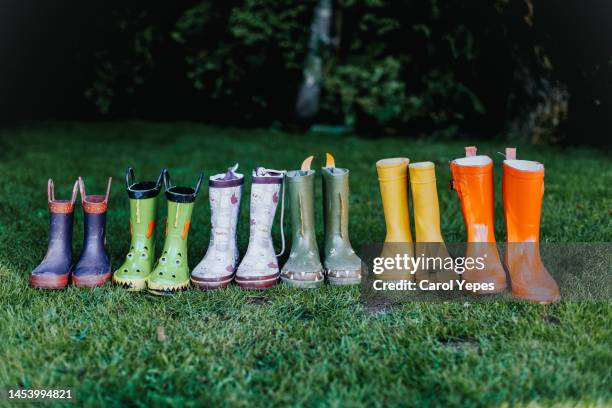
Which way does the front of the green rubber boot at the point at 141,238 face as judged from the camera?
facing the viewer and to the left of the viewer

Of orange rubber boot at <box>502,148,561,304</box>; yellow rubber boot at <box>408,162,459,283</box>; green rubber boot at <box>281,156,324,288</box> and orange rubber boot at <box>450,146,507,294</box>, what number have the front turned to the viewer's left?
0

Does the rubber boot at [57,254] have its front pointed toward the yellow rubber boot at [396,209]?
no

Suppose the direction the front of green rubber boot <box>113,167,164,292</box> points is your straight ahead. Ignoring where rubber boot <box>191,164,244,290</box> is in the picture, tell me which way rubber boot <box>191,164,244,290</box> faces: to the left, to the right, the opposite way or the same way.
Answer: the same way

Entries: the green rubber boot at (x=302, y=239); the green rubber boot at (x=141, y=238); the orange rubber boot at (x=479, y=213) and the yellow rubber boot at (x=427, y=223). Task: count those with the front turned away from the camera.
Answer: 0

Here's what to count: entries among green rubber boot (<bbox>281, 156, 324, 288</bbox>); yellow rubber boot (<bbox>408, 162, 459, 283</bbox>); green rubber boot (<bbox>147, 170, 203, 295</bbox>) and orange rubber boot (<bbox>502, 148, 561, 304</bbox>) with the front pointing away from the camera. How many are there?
0

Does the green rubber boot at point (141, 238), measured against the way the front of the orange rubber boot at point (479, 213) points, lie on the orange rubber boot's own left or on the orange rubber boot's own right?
on the orange rubber boot's own right

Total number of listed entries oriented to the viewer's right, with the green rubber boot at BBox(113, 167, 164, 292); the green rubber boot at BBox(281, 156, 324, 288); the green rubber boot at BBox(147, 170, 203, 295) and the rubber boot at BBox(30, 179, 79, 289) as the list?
0

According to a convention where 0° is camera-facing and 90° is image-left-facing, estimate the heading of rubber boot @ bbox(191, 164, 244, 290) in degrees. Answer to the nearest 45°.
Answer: approximately 45°

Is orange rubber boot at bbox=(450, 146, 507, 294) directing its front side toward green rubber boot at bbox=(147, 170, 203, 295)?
no

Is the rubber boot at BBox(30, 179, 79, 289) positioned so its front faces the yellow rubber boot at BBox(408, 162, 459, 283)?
no

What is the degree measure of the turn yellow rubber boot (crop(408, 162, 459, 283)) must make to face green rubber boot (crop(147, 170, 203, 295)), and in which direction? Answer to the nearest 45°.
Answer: approximately 135° to its right

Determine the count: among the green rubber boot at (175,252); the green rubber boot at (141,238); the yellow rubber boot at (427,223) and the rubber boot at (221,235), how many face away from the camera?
0

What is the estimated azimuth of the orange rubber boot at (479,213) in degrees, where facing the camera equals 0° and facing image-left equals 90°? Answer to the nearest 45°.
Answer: approximately 315°

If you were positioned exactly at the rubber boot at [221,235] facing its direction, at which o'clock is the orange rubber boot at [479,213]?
The orange rubber boot is roughly at 8 o'clock from the rubber boot.

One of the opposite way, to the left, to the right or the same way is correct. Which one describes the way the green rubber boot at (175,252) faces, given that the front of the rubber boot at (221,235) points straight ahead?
the same way

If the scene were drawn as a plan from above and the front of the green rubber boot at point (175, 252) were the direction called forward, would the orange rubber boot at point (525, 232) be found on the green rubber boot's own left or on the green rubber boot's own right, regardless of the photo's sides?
on the green rubber boot's own left

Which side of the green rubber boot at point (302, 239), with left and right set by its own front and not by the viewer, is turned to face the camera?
front

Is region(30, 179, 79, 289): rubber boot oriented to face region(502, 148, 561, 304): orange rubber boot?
no
